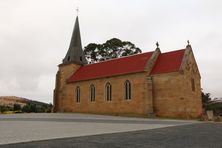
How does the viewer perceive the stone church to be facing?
facing away from the viewer and to the left of the viewer
